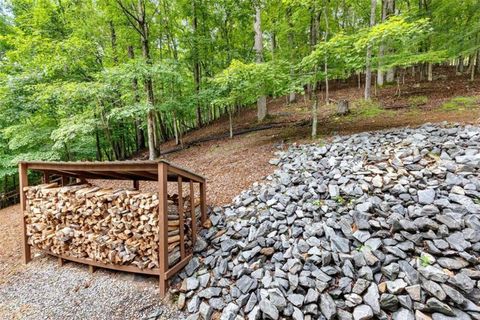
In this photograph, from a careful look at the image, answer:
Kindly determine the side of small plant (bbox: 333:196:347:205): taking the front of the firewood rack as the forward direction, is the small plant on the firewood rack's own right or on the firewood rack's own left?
on the firewood rack's own left

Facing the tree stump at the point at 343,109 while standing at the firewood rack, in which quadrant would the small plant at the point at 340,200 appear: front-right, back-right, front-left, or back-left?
front-right

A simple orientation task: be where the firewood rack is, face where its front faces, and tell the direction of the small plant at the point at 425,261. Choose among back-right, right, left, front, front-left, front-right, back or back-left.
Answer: left

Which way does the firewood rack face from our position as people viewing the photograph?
facing the viewer and to the left of the viewer

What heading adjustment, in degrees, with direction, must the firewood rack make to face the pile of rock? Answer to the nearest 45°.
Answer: approximately 90° to its left

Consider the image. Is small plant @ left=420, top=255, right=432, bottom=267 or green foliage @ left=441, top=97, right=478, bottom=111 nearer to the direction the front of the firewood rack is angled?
the small plant

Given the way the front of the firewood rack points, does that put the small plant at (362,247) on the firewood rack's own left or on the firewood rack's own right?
on the firewood rack's own left
